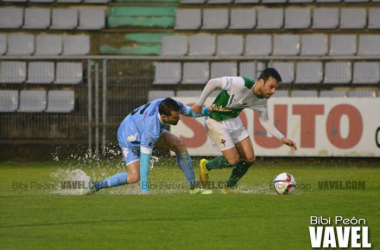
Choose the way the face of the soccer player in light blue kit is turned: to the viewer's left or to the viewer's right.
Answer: to the viewer's right

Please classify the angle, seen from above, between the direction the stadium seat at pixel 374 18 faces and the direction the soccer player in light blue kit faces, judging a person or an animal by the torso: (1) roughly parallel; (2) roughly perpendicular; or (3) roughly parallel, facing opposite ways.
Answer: roughly perpendicular

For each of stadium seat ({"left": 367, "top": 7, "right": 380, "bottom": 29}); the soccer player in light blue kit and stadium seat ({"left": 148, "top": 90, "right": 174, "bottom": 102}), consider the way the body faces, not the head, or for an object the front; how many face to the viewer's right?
1

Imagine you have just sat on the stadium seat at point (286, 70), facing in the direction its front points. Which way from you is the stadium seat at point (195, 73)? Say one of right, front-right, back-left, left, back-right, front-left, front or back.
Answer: right

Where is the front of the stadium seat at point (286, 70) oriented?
toward the camera

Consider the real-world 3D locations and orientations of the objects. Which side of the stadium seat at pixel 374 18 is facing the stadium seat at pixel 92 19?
right

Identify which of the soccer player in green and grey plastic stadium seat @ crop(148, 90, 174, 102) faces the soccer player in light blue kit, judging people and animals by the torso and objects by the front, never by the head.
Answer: the stadium seat

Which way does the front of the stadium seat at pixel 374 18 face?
toward the camera

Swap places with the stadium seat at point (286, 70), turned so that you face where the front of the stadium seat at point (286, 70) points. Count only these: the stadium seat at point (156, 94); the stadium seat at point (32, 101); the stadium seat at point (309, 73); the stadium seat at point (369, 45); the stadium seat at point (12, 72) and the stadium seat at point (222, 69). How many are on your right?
4

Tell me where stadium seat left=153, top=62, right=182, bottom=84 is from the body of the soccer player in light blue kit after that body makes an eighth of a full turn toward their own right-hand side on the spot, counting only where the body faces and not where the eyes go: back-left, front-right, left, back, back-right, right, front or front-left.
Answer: back-left

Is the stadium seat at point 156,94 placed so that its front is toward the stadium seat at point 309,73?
no

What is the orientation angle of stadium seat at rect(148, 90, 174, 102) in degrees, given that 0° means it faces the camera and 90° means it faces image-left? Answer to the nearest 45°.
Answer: approximately 0°

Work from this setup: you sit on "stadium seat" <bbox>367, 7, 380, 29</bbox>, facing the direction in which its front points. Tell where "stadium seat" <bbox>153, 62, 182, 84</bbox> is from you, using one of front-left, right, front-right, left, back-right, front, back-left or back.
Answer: front-right

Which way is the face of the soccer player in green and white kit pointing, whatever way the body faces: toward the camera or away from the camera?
toward the camera

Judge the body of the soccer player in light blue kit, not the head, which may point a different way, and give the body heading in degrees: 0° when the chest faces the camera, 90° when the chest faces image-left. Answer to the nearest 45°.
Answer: approximately 270°

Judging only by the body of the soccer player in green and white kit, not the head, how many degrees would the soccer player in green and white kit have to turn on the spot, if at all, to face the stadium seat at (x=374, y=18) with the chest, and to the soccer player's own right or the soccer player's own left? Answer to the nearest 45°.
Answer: approximately 135° to the soccer player's own left

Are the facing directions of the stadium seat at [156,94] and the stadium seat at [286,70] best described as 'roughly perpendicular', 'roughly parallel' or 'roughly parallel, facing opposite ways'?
roughly parallel
